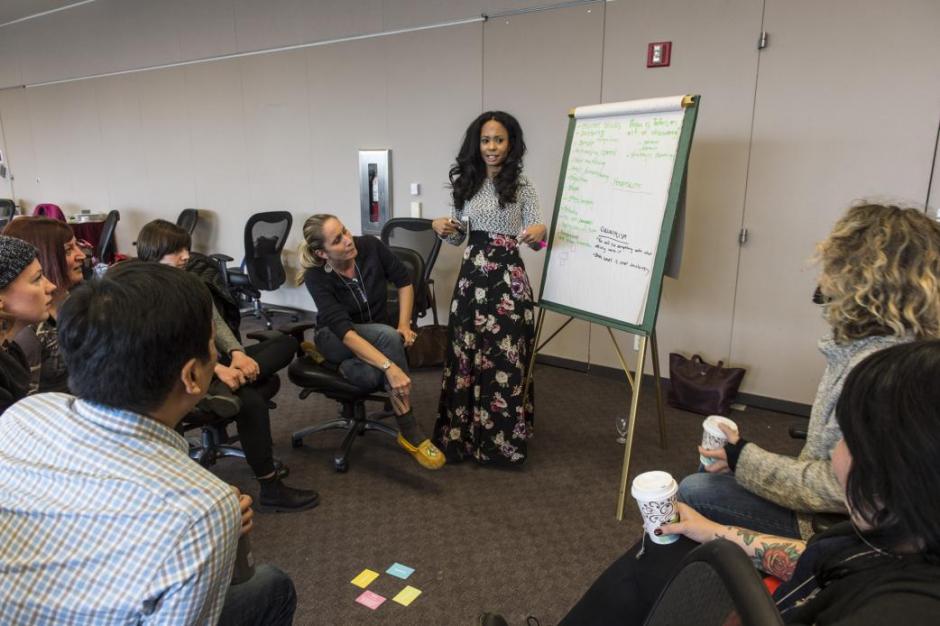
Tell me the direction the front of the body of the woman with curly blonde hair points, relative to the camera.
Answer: to the viewer's left

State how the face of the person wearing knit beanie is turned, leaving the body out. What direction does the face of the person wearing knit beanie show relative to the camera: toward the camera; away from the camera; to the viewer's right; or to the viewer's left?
to the viewer's right

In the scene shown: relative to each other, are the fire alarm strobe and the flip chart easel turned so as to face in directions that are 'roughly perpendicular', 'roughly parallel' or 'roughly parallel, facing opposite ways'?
roughly parallel

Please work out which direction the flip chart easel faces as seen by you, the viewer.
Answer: facing the viewer and to the left of the viewer

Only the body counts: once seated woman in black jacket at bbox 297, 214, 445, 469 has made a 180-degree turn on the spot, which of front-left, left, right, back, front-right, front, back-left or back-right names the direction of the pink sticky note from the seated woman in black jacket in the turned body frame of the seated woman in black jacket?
back-left

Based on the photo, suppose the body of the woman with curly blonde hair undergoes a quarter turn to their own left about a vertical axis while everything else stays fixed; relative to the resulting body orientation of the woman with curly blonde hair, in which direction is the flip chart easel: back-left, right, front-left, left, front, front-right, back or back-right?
back-right

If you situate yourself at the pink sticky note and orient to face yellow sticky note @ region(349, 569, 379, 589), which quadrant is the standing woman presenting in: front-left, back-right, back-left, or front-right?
front-right

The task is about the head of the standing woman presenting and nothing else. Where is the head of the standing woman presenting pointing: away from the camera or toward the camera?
toward the camera

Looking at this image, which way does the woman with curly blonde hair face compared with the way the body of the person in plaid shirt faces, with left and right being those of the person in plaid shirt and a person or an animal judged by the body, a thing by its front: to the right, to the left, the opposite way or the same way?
to the left

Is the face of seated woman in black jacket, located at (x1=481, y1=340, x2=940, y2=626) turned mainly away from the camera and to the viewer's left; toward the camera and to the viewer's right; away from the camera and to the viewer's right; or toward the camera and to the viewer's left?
away from the camera and to the viewer's left

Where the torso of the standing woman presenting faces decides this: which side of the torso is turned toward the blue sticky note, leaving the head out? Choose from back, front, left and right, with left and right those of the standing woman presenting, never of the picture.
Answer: front

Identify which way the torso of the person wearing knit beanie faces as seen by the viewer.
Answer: to the viewer's right

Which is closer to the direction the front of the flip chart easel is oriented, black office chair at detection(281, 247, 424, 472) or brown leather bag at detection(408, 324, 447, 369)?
the black office chair

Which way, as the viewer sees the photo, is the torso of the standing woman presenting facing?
toward the camera
